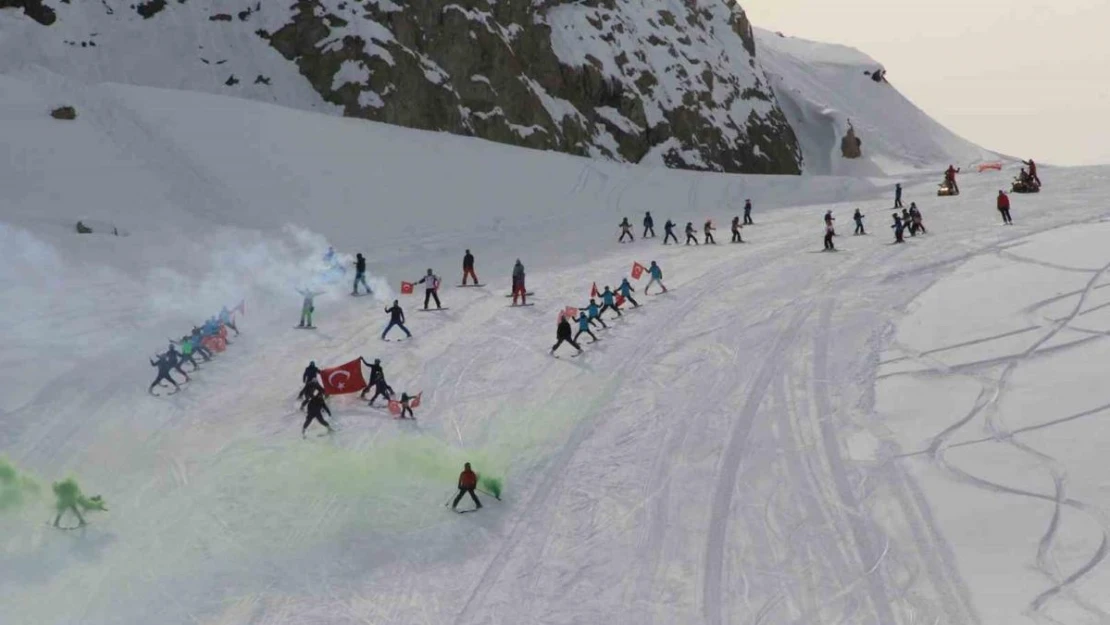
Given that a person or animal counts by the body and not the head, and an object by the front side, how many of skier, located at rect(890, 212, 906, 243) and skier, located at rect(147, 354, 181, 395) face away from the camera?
0

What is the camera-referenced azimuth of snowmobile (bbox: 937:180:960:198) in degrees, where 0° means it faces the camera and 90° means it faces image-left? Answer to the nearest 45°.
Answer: approximately 45°

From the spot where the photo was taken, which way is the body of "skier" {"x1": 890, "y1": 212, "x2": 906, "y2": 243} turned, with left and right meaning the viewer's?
facing the viewer and to the left of the viewer

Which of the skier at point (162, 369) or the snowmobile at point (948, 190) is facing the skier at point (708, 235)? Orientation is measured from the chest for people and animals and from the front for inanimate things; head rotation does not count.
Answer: the snowmobile

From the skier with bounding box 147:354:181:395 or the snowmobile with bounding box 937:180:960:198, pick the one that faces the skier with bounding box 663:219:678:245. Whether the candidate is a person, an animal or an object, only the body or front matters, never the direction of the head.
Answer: the snowmobile

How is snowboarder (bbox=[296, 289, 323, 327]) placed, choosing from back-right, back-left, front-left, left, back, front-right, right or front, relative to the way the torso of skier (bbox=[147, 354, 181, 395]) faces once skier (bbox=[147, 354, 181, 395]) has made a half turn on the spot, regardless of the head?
front-right

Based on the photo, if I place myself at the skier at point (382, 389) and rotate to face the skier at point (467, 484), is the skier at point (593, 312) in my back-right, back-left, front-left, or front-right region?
back-left

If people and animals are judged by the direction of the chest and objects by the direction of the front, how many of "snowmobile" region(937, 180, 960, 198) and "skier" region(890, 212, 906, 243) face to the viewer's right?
0

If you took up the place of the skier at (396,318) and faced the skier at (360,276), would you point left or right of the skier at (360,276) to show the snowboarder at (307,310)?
left
